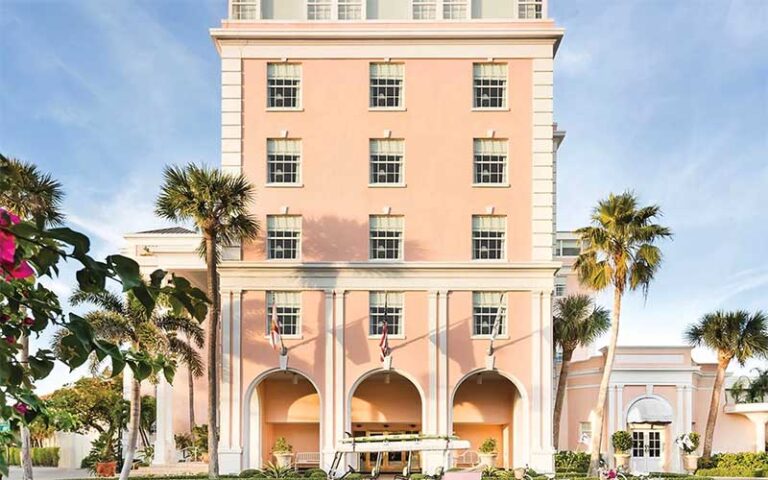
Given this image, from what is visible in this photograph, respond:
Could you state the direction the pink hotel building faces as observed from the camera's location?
facing the viewer

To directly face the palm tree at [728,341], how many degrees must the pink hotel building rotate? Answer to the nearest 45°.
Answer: approximately 135° to its left

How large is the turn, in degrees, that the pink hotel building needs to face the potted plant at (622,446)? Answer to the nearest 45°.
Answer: approximately 135° to its left
